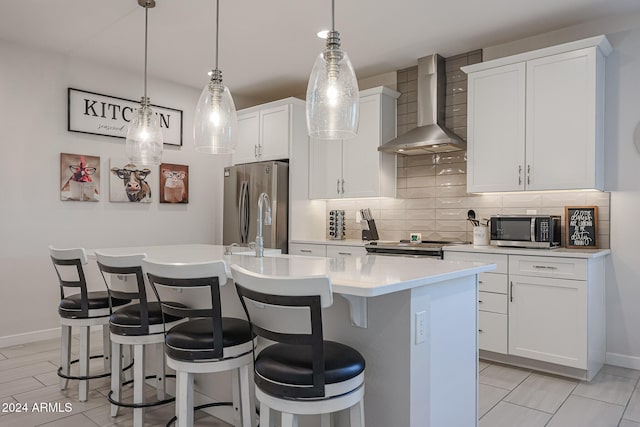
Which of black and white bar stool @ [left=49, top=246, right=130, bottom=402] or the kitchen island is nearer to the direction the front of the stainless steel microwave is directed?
the kitchen island

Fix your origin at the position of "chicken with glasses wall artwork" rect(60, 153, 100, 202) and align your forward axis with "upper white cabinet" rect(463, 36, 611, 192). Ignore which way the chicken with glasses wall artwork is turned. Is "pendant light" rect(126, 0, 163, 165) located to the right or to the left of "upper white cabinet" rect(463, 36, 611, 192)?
right

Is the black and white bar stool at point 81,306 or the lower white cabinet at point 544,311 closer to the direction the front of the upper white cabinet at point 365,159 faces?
the black and white bar stool

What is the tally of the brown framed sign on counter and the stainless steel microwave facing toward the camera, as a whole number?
2

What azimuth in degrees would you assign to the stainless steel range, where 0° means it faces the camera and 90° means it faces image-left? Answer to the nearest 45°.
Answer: approximately 45°

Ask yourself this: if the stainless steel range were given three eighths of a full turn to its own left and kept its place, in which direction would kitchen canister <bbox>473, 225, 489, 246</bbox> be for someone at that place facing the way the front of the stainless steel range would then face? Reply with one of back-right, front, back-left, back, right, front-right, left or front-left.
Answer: front

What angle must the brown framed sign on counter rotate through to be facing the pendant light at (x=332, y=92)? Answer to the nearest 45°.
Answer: approximately 45° to its right

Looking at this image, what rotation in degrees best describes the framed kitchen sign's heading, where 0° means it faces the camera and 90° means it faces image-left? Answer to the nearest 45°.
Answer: approximately 315°

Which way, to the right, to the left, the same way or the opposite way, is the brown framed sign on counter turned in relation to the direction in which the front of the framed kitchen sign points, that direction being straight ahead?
to the right
